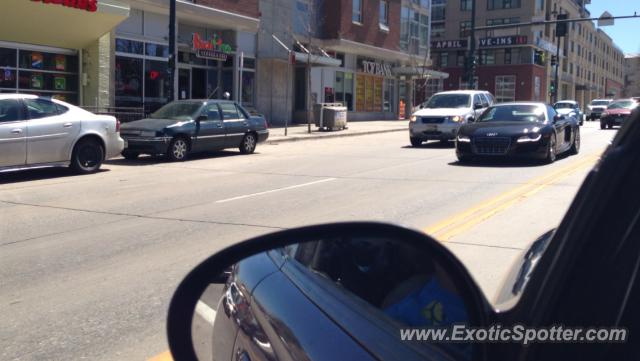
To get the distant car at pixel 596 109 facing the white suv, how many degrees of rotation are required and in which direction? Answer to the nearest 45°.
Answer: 0° — it already faces it

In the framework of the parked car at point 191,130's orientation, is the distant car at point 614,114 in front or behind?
behind

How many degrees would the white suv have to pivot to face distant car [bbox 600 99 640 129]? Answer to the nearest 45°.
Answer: approximately 180°

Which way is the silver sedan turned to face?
to the viewer's left

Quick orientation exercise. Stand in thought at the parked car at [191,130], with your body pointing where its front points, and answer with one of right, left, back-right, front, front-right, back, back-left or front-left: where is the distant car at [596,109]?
back

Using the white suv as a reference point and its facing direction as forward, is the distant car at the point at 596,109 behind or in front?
behind

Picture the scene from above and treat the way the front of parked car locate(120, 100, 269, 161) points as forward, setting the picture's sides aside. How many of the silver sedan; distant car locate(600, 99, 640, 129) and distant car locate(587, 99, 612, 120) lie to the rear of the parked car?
2

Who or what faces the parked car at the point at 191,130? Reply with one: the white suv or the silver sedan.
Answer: the white suv

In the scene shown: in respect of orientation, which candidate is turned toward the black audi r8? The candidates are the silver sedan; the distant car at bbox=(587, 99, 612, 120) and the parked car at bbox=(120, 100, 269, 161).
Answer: the distant car
